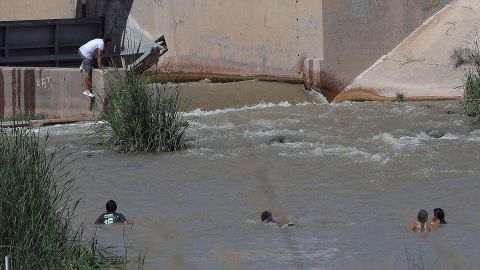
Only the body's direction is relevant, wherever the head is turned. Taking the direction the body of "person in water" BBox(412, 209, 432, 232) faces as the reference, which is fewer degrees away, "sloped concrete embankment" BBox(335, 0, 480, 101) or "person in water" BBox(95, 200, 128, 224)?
the sloped concrete embankment

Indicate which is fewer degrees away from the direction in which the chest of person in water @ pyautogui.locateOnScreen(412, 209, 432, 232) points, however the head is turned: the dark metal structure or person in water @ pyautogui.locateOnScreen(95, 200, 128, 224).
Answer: the dark metal structure

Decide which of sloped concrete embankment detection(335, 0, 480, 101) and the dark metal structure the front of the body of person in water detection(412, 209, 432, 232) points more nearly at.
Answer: the sloped concrete embankment

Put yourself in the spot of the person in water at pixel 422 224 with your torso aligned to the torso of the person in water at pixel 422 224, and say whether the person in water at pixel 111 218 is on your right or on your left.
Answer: on your left

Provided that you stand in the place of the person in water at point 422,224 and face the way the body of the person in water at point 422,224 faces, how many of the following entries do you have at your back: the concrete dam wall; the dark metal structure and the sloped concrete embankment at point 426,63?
0

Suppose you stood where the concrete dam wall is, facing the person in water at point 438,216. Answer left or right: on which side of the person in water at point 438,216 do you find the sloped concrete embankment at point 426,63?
left

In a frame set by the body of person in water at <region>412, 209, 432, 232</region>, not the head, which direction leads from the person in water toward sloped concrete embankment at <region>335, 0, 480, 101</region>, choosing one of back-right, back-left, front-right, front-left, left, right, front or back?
front

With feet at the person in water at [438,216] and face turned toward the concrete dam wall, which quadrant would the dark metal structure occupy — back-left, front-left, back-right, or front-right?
front-left

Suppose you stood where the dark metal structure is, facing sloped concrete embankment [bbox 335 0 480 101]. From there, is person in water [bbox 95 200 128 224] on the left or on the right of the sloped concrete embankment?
right

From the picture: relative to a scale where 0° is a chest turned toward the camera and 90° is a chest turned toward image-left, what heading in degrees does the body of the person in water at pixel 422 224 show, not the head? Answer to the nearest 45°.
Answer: approximately 180°
